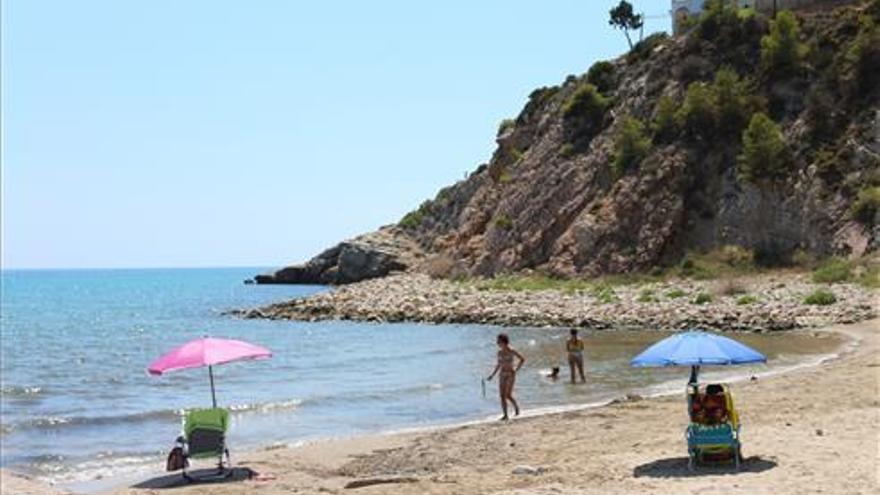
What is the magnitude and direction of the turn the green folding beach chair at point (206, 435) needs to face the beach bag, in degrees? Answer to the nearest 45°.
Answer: approximately 45° to its left

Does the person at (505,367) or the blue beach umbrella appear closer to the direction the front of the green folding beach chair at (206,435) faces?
the person

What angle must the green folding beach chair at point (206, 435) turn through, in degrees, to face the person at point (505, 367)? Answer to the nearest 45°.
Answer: approximately 45° to its right

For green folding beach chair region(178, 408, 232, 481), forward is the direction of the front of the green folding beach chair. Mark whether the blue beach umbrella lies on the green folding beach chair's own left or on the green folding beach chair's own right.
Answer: on the green folding beach chair's own right

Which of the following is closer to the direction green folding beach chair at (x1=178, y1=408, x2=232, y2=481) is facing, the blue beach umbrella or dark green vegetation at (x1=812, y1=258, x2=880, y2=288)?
the dark green vegetation

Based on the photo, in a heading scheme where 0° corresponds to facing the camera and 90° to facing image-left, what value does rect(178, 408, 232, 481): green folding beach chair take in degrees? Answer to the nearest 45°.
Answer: approximately 180°
